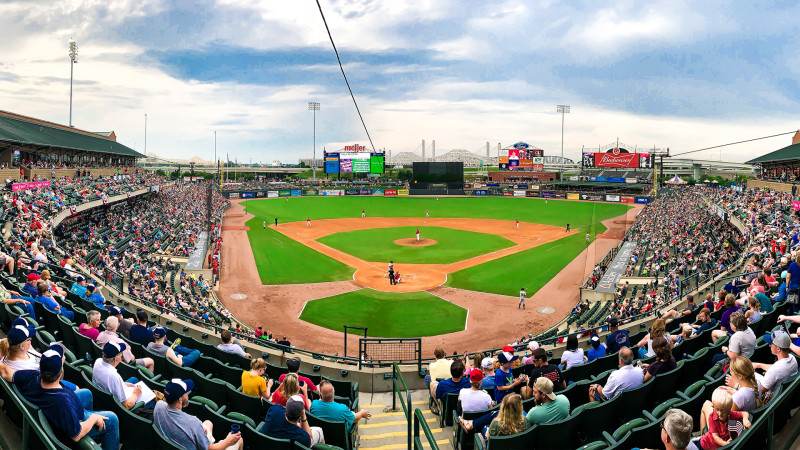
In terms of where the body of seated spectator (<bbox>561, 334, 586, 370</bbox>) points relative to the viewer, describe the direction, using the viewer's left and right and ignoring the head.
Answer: facing away from the viewer

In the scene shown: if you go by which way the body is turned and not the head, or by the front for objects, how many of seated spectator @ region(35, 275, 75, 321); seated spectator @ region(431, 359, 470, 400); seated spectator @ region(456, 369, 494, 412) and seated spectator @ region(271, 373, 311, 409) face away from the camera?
3

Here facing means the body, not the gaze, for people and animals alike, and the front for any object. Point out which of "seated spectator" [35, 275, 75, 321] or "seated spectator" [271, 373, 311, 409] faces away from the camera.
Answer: "seated spectator" [271, 373, 311, 409]

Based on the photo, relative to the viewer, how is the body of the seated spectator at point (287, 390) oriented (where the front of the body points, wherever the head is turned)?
away from the camera

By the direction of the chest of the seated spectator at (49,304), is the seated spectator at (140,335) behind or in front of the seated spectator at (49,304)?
in front

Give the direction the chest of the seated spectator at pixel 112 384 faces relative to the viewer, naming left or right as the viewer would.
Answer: facing away from the viewer and to the right of the viewer

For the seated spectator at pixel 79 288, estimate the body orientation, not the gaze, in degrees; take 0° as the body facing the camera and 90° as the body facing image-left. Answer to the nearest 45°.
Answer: approximately 225°

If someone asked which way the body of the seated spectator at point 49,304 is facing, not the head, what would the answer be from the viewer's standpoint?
to the viewer's right

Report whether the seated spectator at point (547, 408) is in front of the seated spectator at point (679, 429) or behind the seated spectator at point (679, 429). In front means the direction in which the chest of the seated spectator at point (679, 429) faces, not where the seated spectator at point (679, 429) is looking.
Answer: in front

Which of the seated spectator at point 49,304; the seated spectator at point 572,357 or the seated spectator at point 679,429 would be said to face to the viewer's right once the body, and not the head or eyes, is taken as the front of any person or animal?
the seated spectator at point 49,304

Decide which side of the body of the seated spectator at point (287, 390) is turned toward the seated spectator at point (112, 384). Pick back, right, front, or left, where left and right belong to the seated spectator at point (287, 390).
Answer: left
